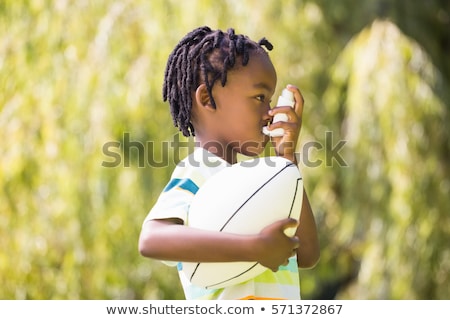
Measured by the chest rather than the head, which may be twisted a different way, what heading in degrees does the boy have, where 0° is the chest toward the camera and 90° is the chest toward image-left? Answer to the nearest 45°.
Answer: approximately 315°
